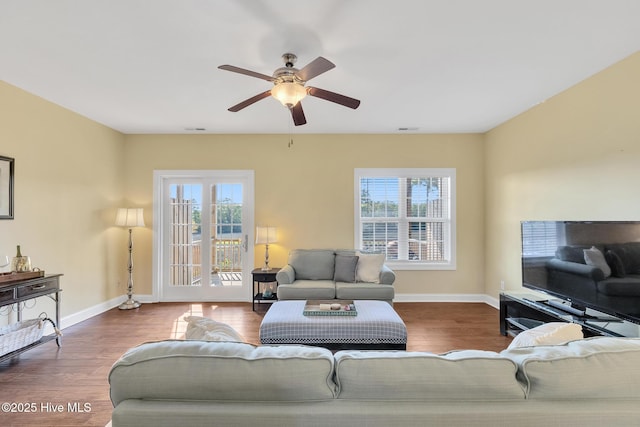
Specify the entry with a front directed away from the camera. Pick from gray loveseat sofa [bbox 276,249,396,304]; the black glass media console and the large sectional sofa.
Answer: the large sectional sofa

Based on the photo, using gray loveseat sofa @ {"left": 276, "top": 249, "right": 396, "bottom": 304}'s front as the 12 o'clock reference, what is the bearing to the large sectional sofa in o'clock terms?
The large sectional sofa is roughly at 12 o'clock from the gray loveseat sofa.

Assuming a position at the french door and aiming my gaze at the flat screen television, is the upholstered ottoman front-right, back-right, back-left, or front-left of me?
front-right

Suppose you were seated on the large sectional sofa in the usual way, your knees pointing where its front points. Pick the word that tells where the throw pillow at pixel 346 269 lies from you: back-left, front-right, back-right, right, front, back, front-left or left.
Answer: front

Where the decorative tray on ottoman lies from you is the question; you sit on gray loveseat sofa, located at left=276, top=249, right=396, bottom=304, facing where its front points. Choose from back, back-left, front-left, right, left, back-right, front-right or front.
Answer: front

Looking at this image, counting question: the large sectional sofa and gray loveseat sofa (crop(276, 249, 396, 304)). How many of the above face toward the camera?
1

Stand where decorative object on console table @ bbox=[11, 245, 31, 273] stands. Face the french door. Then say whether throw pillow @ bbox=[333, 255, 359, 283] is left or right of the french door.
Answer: right

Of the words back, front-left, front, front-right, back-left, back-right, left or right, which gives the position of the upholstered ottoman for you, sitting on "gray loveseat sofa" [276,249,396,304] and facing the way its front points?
front

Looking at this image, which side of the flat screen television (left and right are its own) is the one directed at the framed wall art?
front

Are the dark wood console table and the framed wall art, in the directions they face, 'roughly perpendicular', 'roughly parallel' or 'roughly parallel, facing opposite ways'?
roughly parallel

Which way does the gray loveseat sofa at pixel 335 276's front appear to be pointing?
toward the camera

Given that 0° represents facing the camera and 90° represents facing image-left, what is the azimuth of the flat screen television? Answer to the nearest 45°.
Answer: approximately 45°

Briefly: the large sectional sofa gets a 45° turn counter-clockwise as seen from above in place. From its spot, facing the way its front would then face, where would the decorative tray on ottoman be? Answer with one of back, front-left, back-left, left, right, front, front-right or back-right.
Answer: front-right

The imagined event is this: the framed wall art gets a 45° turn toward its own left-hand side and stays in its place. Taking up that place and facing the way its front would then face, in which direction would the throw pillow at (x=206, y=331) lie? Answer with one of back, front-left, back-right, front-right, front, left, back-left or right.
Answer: right

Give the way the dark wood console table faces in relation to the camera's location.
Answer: facing the viewer and to the right of the viewer

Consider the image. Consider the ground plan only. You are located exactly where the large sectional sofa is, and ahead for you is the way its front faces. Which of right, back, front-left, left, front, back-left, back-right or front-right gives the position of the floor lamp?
front-left

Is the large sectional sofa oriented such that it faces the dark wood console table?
no

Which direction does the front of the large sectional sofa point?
away from the camera

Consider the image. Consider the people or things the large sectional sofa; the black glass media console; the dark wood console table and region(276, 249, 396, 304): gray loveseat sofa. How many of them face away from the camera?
1
